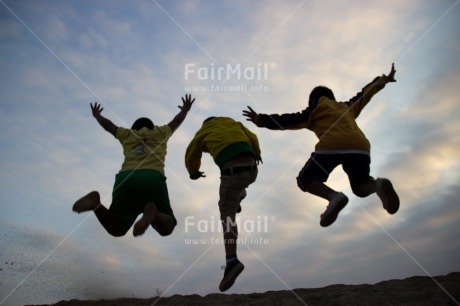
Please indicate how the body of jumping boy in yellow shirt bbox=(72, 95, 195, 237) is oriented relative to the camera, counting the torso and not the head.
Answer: away from the camera

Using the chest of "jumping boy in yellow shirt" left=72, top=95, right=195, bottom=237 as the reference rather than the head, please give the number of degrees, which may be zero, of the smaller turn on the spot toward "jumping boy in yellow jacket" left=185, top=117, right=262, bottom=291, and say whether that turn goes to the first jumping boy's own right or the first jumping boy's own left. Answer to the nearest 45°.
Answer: approximately 135° to the first jumping boy's own right

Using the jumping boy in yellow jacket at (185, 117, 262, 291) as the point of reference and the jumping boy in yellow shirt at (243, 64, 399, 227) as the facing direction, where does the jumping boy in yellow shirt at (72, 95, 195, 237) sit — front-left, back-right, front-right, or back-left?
back-left

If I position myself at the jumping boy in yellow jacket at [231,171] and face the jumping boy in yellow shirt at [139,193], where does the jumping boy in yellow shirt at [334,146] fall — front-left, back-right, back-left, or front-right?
back-right

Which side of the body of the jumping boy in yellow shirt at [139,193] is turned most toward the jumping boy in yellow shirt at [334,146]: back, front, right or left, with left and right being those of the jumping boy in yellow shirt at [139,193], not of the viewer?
right

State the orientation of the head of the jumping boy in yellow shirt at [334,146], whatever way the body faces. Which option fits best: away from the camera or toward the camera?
away from the camera
